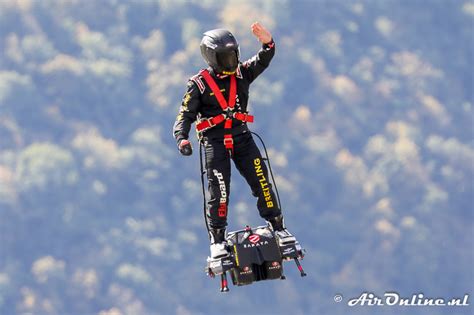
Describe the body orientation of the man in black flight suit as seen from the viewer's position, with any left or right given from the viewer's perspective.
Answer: facing the viewer and to the right of the viewer
